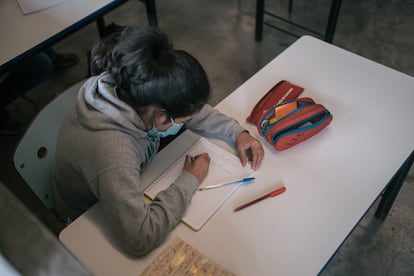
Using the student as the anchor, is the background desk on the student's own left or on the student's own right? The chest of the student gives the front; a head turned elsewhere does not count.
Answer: on the student's own left

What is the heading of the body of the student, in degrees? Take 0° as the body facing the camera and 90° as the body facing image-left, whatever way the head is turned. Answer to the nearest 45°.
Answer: approximately 270°

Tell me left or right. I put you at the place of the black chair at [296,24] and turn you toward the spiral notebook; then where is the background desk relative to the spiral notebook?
right

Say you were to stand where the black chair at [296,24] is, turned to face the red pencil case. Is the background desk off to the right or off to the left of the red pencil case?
right
